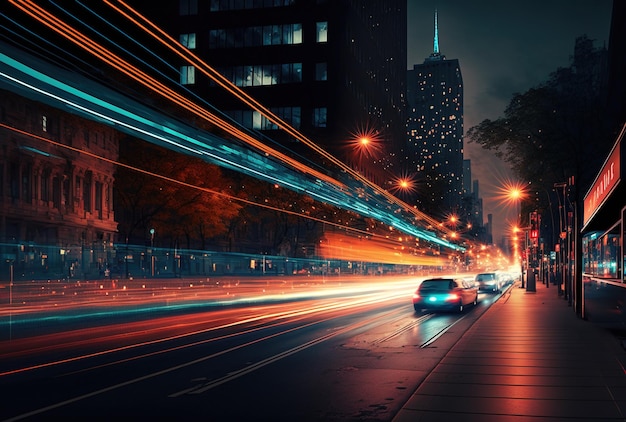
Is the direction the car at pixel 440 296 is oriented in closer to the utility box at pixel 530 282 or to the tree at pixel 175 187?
the utility box

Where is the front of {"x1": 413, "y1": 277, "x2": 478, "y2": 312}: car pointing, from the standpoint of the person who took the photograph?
facing away from the viewer and to the right of the viewer

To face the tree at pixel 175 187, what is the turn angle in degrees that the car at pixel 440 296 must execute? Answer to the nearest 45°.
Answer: approximately 90° to its left
